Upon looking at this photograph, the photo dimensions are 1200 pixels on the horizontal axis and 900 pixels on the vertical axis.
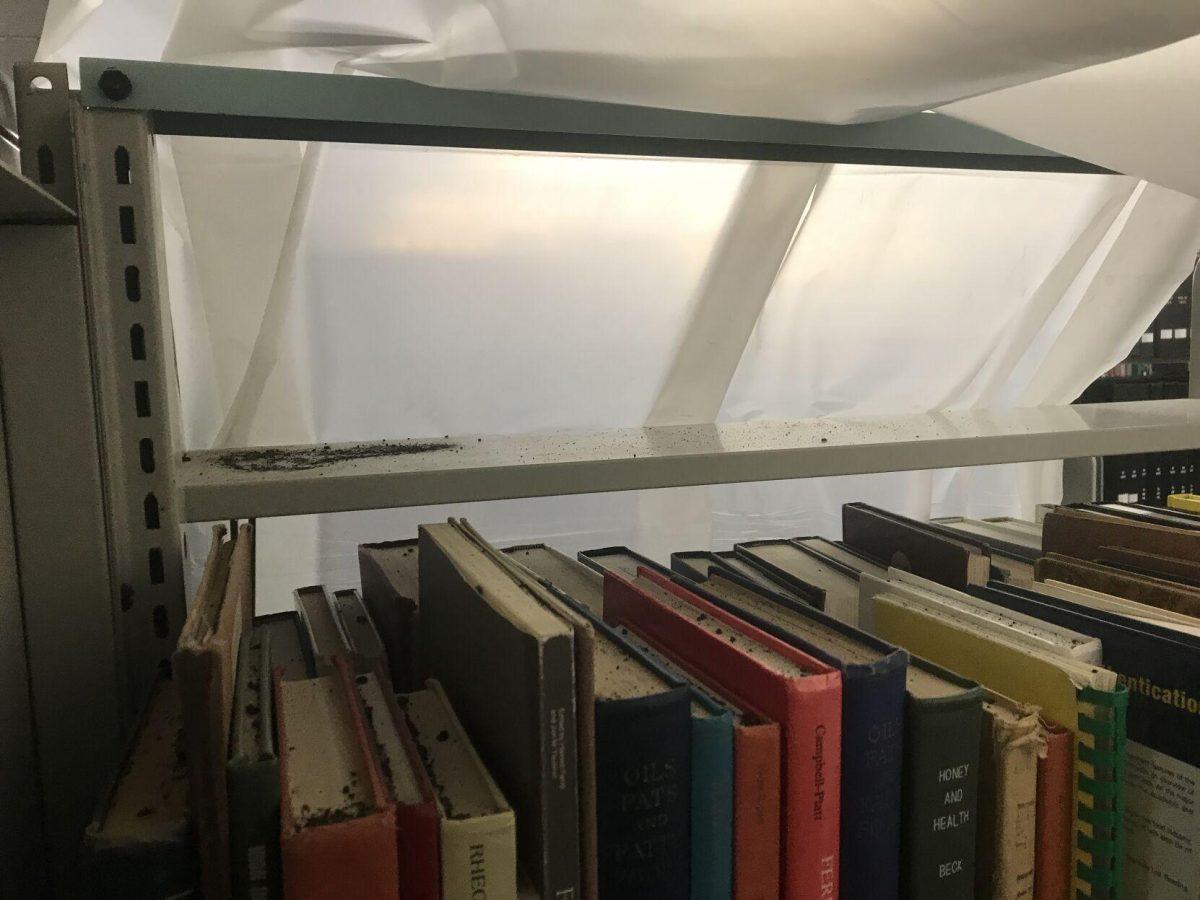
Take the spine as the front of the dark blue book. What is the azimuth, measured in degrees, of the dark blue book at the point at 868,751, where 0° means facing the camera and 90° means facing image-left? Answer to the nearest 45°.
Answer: approximately 315°

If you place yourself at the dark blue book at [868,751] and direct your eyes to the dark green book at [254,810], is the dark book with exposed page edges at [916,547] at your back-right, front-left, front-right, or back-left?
back-right

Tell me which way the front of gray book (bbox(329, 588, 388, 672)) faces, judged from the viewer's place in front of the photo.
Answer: facing the viewer

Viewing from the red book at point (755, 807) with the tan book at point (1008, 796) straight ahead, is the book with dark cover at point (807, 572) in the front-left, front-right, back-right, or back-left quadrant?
front-left

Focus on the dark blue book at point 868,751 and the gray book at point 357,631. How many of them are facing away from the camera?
0

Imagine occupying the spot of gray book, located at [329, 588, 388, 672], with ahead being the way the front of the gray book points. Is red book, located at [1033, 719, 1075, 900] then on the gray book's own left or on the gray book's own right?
on the gray book's own left
